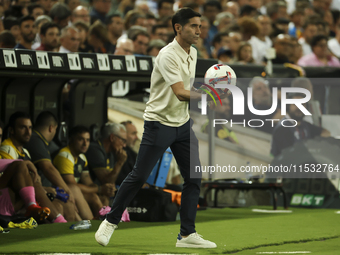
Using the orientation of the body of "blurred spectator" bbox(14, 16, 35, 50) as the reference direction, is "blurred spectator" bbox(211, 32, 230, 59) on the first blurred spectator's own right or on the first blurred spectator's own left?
on the first blurred spectator's own left

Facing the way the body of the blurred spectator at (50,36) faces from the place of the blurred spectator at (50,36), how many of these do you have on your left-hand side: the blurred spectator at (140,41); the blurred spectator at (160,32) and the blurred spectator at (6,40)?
2

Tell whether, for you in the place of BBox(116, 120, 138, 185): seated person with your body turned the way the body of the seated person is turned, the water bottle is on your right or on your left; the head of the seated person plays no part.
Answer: on your right

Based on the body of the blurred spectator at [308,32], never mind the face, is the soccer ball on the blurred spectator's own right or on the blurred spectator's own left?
on the blurred spectator's own right

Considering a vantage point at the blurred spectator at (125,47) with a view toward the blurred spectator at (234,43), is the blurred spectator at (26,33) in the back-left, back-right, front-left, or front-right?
back-left

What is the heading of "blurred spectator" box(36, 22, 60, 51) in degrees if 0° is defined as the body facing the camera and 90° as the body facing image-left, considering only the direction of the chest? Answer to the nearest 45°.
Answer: approximately 315°

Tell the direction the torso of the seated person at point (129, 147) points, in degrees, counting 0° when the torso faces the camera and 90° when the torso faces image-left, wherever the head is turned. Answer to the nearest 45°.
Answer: approximately 270°

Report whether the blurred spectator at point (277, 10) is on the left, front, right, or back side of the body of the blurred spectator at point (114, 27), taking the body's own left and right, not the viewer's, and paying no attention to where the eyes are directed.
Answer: left

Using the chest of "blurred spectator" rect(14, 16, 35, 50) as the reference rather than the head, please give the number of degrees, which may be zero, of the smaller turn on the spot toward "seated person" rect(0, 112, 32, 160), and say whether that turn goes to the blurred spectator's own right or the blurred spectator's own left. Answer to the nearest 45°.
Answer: approximately 45° to the blurred spectator's own right

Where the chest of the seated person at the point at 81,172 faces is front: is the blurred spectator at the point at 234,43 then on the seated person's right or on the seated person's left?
on the seated person's left

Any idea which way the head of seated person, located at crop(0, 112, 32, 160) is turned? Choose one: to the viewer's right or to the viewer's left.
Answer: to the viewer's right

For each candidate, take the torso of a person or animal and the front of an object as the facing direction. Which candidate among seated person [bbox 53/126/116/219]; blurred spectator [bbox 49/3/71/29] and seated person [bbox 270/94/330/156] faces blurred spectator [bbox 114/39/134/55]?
blurred spectator [bbox 49/3/71/29]
